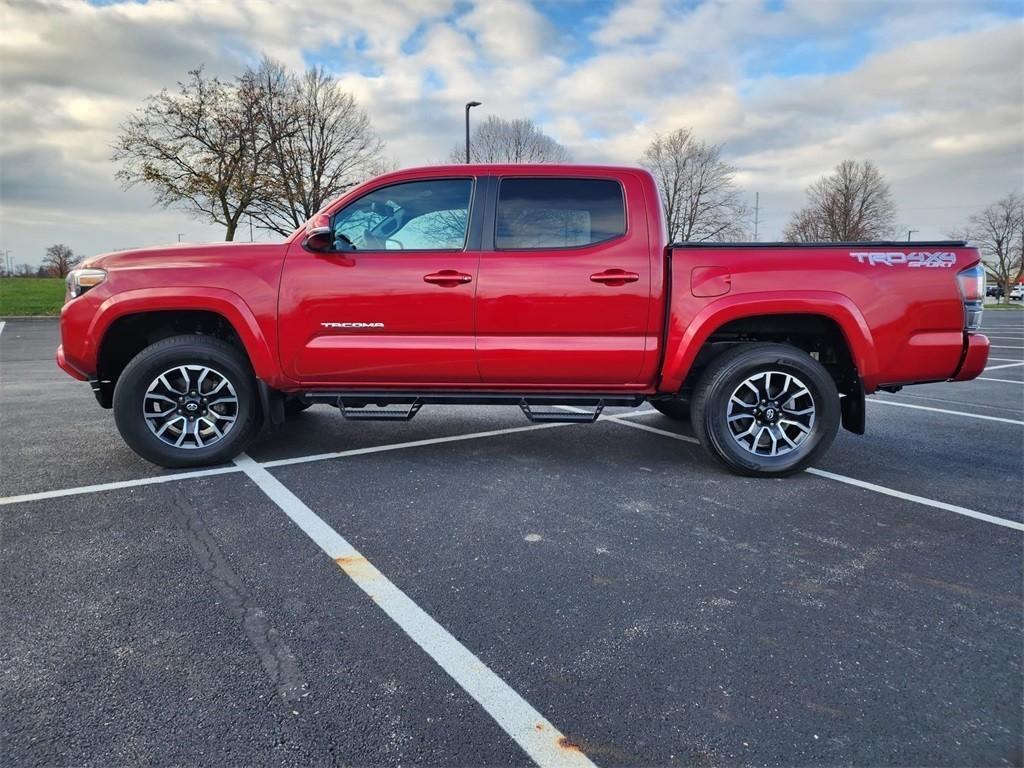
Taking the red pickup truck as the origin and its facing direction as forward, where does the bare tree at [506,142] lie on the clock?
The bare tree is roughly at 3 o'clock from the red pickup truck.

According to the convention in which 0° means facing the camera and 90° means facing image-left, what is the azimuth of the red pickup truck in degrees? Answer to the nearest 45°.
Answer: approximately 90°
